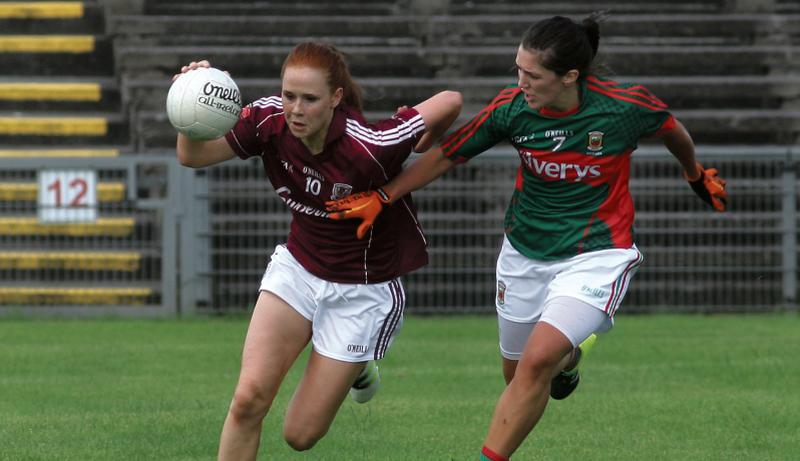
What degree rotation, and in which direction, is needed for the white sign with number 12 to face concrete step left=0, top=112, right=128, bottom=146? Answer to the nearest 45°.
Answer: approximately 180°

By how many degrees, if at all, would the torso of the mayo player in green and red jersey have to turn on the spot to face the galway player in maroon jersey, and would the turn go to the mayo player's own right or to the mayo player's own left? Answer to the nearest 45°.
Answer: approximately 45° to the mayo player's own right

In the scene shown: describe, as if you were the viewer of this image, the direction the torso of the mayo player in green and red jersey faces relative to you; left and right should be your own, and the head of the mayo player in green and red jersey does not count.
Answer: facing the viewer and to the left of the viewer

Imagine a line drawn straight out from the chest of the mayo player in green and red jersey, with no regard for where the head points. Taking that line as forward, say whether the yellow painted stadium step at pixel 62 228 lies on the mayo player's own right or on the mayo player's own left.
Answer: on the mayo player's own right

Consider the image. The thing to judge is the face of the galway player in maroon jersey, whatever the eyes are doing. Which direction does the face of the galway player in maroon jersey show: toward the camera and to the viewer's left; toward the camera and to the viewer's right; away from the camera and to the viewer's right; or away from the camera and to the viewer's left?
toward the camera and to the viewer's left

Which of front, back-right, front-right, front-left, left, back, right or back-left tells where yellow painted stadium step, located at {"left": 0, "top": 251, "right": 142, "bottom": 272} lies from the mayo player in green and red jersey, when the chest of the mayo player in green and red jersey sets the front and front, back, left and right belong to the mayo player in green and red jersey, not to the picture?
right

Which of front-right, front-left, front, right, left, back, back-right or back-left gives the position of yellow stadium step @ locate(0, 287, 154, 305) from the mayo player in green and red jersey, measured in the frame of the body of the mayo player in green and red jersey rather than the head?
right

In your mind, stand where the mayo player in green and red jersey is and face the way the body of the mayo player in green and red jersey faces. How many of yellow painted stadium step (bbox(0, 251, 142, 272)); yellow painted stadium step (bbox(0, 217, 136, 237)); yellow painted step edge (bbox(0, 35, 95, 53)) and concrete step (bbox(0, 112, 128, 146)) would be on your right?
4
